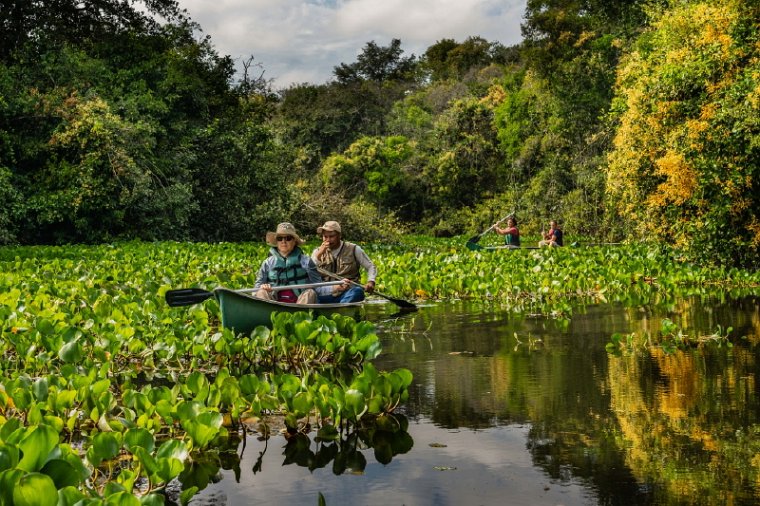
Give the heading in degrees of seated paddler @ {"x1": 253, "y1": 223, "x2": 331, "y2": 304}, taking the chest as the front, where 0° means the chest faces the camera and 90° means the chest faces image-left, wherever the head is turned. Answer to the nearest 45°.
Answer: approximately 0°

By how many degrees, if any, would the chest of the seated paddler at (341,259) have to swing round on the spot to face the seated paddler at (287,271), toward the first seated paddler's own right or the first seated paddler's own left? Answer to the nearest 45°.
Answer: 0° — they already face them
